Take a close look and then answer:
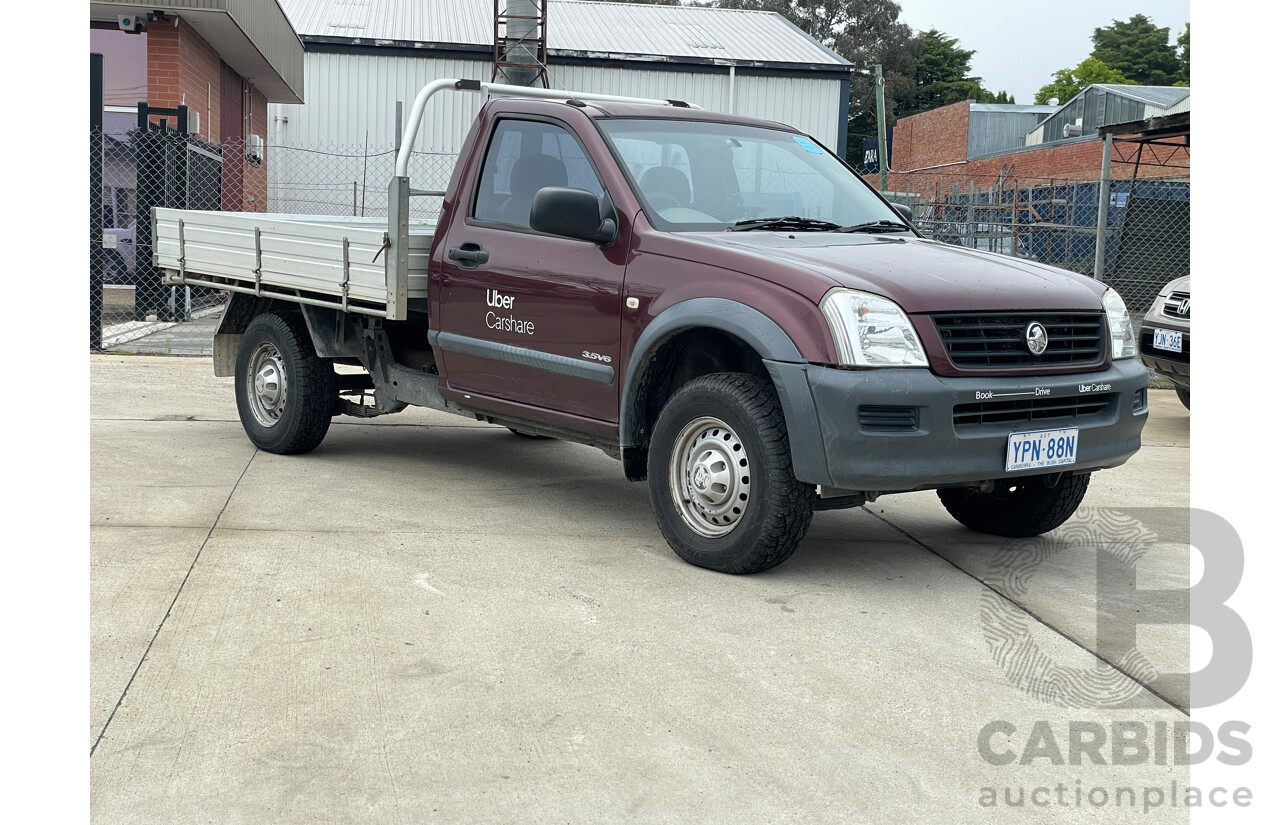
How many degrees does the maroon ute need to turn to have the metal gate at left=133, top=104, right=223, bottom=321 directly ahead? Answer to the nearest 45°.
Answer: approximately 180°

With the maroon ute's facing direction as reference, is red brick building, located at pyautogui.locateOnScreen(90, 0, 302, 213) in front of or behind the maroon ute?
behind

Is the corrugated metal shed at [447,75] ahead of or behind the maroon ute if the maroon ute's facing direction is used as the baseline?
behind

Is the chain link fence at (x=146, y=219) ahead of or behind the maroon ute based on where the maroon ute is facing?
behind

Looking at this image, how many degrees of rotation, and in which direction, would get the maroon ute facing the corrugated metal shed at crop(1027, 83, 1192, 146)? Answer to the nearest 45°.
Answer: approximately 135° to its left

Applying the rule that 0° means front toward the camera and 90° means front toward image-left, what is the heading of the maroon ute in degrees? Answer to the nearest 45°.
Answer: approximately 315°

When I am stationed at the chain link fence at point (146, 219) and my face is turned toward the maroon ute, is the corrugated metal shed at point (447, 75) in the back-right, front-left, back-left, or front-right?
back-left
